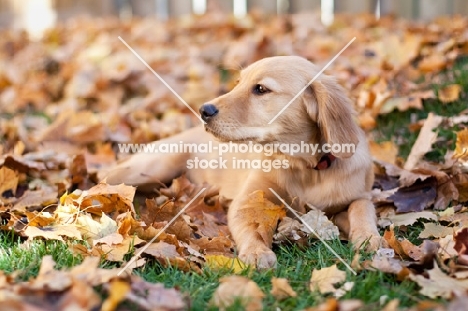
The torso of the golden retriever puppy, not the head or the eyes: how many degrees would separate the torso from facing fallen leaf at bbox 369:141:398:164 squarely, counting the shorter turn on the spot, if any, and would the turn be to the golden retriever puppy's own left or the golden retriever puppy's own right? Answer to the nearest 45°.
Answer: approximately 90° to the golden retriever puppy's own left

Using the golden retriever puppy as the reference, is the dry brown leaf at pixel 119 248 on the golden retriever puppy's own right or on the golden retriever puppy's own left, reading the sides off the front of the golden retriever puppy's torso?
on the golden retriever puppy's own right

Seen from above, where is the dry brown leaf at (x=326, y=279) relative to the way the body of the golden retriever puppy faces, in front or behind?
in front

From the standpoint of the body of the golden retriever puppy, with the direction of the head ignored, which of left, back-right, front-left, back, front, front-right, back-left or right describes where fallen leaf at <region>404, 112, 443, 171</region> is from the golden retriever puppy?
left

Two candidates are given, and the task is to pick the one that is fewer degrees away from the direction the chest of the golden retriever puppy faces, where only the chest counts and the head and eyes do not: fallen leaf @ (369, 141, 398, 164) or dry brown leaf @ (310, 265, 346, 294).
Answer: the dry brown leaf

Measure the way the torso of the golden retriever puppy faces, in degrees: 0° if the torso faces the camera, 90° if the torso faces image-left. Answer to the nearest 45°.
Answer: approximately 315°

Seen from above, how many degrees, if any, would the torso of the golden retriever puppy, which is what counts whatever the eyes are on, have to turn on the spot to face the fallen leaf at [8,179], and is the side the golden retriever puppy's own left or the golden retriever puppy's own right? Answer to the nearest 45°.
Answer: approximately 135° to the golden retriever puppy's own right

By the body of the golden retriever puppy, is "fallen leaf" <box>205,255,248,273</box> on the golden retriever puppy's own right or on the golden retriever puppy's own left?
on the golden retriever puppy's own right

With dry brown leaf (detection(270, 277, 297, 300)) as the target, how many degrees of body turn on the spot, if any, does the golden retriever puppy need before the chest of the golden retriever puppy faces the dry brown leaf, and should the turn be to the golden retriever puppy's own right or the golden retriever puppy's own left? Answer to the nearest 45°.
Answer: approximately 45° to the golden retriever puppy's own right

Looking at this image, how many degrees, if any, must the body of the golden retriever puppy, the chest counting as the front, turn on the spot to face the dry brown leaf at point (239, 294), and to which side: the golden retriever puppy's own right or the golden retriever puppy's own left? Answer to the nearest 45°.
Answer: approximately 45° to the golden retriever puppy's own right

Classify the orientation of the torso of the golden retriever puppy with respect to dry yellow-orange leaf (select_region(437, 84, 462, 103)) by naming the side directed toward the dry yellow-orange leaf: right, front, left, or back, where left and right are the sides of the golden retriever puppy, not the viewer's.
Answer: left

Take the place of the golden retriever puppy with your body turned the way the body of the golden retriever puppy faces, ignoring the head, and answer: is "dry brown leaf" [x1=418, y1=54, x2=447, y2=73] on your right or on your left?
on your left

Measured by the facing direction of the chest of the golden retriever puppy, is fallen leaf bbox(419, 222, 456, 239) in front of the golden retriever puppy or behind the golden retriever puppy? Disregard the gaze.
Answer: in front
